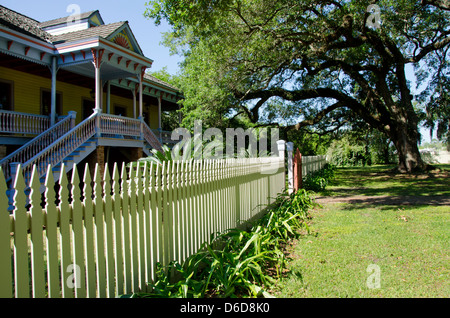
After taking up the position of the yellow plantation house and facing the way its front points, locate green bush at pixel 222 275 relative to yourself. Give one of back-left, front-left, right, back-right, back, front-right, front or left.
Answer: front-right

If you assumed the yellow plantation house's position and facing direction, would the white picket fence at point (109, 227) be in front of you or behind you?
in front

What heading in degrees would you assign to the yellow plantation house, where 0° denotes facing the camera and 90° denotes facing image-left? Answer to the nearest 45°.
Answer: approximately 315°
